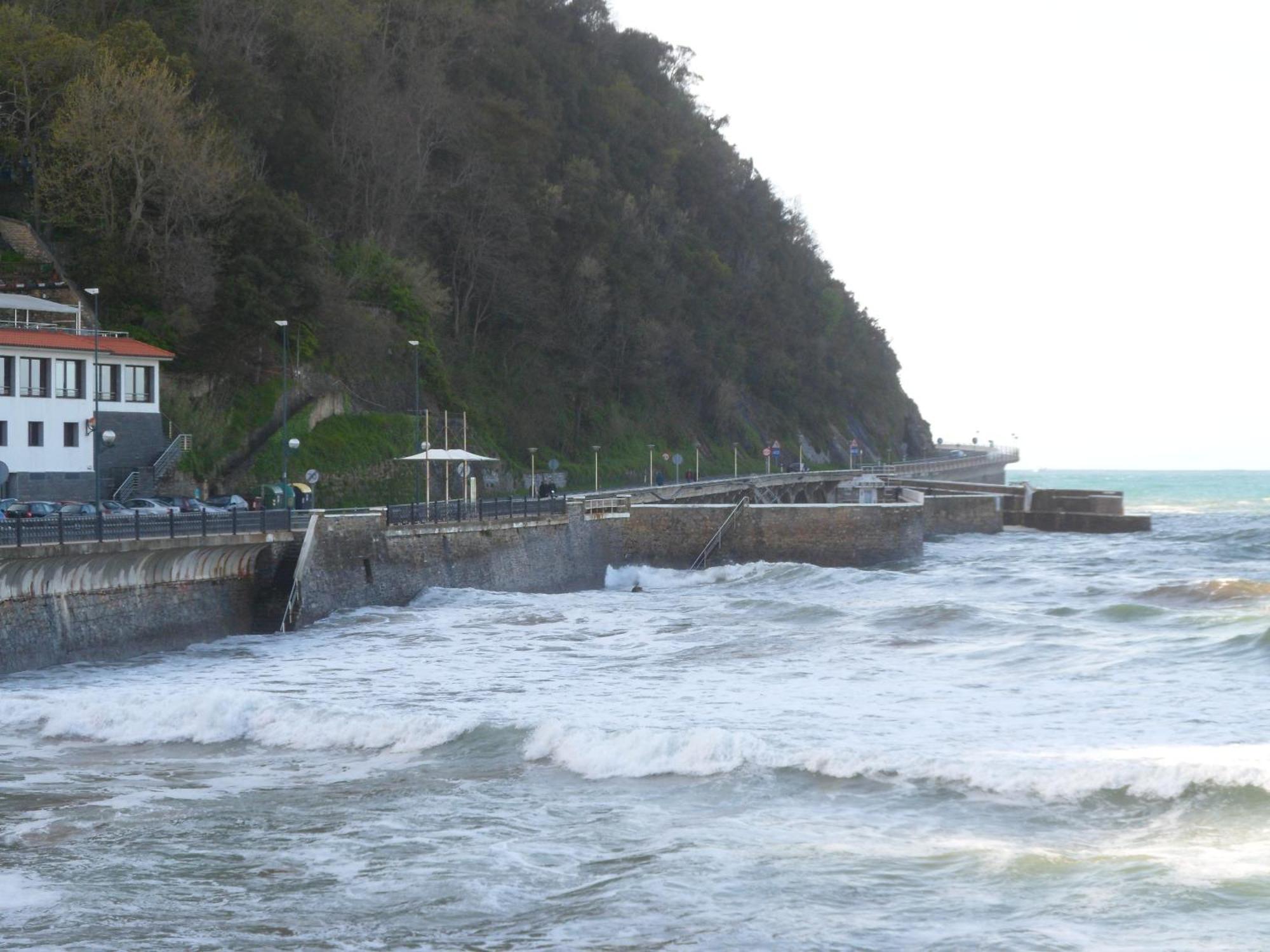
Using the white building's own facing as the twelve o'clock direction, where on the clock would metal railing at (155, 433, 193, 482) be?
The metal railing is roughly at 9 o'clock from the white building.

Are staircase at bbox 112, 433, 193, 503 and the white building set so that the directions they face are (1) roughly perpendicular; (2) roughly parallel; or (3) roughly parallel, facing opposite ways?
roughly perpendicular

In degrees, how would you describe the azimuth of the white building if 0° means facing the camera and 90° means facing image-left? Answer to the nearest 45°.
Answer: approximately 315°

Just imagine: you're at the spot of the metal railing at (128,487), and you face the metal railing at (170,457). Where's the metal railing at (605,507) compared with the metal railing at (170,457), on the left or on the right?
right

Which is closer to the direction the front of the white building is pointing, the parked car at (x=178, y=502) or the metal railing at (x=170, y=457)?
the parked car

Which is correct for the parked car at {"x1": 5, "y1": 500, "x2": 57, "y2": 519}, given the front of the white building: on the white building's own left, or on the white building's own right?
on the white building's own right
